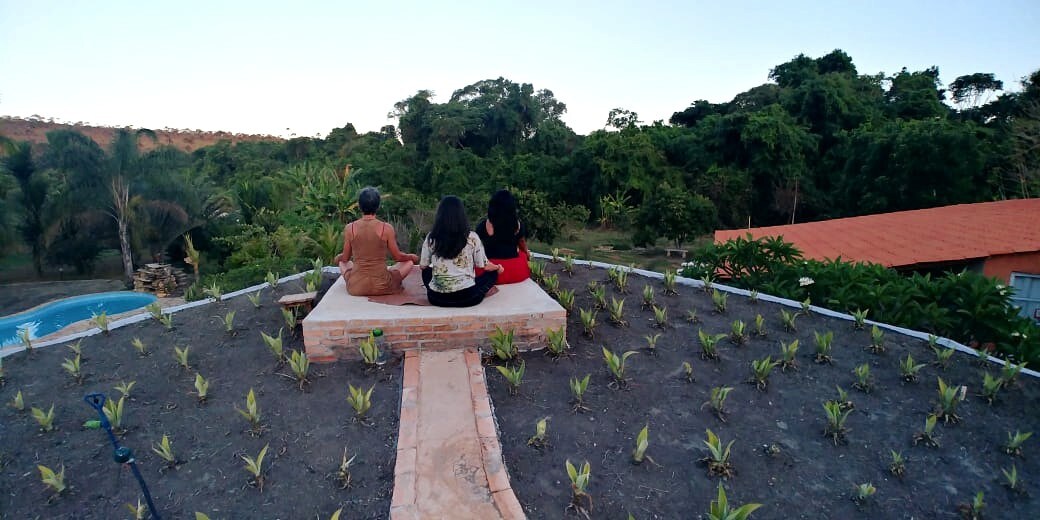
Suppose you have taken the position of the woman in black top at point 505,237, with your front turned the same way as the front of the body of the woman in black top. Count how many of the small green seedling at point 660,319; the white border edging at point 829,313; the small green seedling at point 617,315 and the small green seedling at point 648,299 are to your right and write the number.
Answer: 4

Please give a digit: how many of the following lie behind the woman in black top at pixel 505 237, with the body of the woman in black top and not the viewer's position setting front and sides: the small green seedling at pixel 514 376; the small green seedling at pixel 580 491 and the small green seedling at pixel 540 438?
3

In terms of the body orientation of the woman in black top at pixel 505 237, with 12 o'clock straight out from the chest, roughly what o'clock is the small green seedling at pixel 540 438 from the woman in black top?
The small green seedling is roughly at 6 o'clock from the woman in black top.

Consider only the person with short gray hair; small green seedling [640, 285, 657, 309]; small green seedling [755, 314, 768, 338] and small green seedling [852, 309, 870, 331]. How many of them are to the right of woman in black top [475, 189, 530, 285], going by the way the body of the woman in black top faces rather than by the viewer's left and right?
3

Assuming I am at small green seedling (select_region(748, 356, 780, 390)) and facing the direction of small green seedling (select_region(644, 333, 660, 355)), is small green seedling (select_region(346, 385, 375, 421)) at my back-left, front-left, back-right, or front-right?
front-left

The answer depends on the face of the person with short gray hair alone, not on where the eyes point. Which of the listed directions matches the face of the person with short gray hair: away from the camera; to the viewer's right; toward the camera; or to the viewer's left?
away from the camera

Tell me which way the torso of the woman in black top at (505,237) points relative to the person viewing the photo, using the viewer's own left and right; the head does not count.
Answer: facing away from the viewer

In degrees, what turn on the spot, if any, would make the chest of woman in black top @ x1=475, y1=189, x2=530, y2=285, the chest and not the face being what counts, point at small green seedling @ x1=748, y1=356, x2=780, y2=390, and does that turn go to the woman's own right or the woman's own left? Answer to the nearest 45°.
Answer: approximately 135° to the woman's own right

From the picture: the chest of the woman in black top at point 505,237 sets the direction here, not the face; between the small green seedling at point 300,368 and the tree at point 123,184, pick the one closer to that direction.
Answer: the tree

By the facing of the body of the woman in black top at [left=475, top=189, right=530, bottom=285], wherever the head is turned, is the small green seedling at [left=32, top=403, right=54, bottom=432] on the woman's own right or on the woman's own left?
on the woman's own left

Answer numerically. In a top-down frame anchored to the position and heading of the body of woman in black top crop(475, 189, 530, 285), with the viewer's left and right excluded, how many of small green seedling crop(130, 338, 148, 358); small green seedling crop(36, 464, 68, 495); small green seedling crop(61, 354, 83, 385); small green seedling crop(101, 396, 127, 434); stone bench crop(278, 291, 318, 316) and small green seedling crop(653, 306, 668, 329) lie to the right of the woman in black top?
1

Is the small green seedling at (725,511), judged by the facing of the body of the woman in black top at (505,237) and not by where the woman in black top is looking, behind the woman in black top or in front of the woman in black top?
behind

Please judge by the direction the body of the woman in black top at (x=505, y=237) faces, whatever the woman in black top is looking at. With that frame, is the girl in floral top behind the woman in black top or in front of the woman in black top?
behind

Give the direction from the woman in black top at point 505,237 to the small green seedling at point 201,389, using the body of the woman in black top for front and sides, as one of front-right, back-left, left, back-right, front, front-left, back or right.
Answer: back-left

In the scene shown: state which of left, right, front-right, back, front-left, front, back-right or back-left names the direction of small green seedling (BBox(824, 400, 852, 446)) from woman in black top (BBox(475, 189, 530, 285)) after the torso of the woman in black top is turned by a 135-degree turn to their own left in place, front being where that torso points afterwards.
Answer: left

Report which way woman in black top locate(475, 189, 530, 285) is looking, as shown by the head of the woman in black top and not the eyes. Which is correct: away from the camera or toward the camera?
away from the camera

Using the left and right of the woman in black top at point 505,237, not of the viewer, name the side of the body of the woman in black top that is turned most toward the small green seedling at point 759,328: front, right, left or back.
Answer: right

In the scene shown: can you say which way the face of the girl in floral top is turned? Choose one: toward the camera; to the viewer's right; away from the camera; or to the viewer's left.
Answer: away from the camera

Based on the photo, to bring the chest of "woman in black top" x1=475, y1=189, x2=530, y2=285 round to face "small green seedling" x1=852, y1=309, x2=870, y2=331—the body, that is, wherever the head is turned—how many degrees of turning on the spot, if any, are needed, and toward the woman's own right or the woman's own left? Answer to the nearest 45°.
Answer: approximately 90° to the woman's own right

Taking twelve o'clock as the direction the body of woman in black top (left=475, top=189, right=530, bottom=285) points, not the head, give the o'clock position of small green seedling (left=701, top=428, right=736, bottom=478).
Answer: The small green seedling is roughly at 5 o'clock from the woman in black top.
